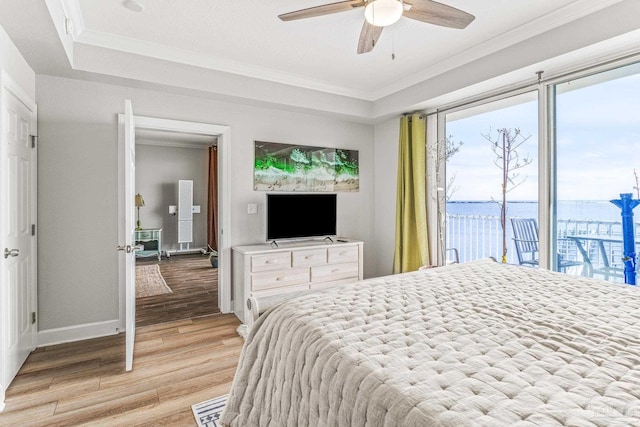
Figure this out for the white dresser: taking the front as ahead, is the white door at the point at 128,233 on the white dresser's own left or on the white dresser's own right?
on the white dresser's own right

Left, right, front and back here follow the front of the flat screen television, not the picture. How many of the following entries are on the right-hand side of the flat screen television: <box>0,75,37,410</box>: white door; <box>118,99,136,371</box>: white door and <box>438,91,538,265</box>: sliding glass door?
2

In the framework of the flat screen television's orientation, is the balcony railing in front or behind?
in front

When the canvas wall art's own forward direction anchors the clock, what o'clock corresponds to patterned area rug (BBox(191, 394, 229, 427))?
The patterned area rug is roughly at 2 o'clock from the canvas wall art.

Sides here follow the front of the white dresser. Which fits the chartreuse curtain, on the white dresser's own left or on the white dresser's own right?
on the white dresser's own left
